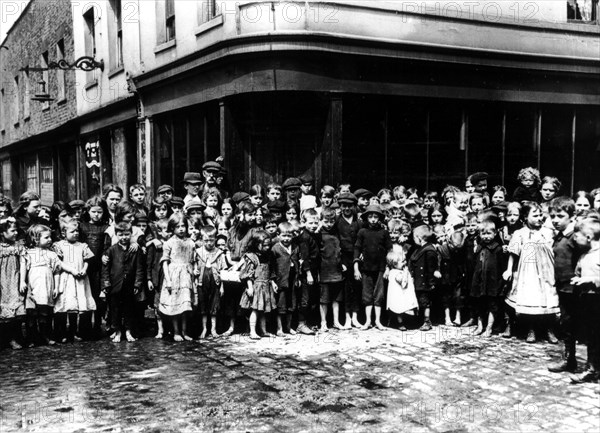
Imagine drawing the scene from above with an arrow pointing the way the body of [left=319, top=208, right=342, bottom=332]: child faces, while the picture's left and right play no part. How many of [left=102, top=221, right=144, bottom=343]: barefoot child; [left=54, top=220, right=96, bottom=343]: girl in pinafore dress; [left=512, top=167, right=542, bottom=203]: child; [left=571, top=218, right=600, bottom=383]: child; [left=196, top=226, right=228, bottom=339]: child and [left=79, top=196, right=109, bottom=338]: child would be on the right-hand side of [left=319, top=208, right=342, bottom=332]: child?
4

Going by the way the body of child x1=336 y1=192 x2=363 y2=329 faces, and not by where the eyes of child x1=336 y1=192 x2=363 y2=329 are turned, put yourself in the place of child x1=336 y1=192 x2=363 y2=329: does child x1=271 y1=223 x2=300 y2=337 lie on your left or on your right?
on your right

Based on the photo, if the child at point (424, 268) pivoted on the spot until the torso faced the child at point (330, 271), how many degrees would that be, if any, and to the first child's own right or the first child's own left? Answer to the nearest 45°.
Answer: approximately 45° to the first child's own right

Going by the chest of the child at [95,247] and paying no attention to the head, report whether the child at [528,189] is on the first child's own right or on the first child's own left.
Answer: on the first child's own left

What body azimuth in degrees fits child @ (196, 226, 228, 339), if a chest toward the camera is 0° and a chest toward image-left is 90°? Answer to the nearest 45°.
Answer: approximately 0°
